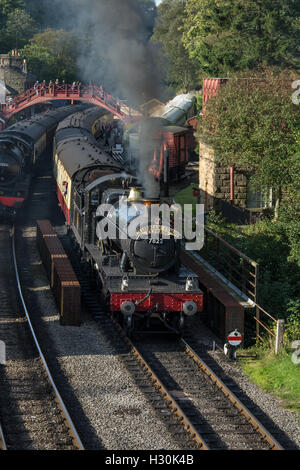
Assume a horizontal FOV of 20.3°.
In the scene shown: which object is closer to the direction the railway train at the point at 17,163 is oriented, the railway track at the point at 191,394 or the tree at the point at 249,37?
the railway track

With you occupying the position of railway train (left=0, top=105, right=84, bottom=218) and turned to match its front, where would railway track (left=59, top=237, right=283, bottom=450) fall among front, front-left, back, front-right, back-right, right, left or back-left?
front-left

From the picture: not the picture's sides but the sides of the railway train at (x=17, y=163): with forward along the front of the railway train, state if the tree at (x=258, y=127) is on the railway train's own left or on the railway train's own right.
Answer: on the railway train's own left

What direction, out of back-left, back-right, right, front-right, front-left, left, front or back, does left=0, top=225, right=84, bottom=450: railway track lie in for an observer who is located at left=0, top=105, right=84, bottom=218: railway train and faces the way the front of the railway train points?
front-left

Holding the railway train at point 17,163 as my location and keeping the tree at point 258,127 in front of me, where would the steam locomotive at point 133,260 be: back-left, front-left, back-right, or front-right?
front-right

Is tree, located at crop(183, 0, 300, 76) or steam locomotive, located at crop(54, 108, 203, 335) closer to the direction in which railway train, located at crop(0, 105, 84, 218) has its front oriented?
the steam locomotive

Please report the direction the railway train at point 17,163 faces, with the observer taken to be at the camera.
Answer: facing the viewer and to the left of the viewer

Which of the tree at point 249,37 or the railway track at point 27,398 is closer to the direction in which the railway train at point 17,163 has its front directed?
the railway track

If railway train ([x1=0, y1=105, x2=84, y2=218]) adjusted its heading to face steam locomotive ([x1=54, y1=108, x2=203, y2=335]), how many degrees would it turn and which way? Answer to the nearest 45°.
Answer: approximately 45° to its left

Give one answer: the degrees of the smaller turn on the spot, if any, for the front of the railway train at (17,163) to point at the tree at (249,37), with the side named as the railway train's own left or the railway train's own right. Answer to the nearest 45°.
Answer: approximately 180°

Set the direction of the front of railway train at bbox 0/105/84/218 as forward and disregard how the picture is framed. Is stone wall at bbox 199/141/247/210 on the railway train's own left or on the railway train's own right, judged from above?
on the railway train's own left

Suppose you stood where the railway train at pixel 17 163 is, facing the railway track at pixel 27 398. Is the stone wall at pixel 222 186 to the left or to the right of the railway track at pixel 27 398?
left
